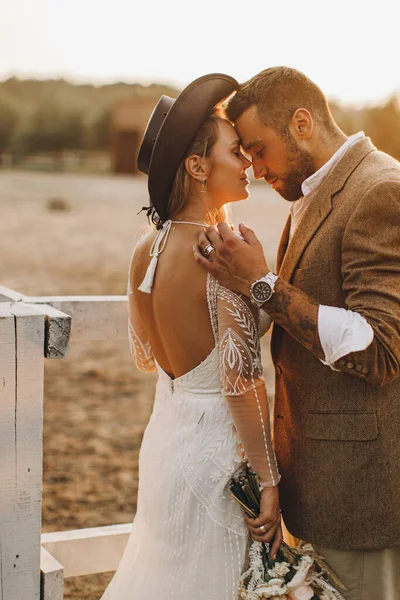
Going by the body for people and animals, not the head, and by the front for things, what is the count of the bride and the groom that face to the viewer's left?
1

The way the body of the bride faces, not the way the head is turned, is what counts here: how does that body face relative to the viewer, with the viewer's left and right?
facing away from the viewer and to the right of the viewer

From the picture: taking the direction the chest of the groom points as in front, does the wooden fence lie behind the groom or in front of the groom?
in front

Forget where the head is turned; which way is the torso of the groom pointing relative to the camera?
to the viewer's left

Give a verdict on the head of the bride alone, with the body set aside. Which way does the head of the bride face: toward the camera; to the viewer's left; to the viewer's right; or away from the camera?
to the viewer's right

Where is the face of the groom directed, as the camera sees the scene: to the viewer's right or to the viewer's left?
to the viewer's left
